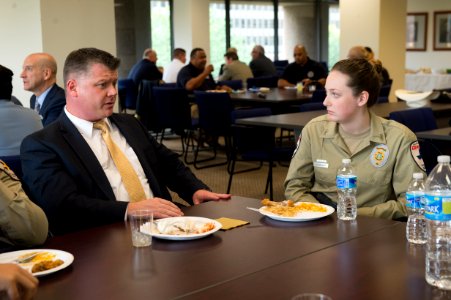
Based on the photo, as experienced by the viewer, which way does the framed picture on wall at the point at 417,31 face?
facing the viewer

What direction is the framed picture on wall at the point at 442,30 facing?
toward the camera

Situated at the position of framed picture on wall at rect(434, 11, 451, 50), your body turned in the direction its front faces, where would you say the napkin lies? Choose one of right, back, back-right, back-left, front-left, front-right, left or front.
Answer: front

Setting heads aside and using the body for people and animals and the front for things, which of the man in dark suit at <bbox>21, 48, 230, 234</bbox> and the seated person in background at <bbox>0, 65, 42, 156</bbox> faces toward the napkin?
the man in dark suit

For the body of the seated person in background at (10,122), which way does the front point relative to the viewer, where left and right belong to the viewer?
facing away from the viewer

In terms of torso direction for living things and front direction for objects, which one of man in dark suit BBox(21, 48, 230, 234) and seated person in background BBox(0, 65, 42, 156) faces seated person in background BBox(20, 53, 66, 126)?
seated person in background BBox(0, 65, 42, 156)

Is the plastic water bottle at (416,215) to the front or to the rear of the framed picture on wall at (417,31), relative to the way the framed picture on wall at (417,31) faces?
to the front

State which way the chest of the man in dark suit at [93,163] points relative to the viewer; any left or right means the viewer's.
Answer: facing the viewer and to the right of the viewer

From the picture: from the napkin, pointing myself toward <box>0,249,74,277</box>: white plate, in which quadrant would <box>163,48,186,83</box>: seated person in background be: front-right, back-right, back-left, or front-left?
back-right

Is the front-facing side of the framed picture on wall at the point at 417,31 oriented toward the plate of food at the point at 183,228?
yes

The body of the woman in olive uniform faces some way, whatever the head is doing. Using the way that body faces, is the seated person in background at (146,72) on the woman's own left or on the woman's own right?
on the woman's own right

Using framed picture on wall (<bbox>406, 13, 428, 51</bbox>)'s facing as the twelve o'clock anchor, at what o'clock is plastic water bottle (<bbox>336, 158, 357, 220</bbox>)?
The plastic water bottle is roughly at 12 o'clock from the framed picture on wall.
